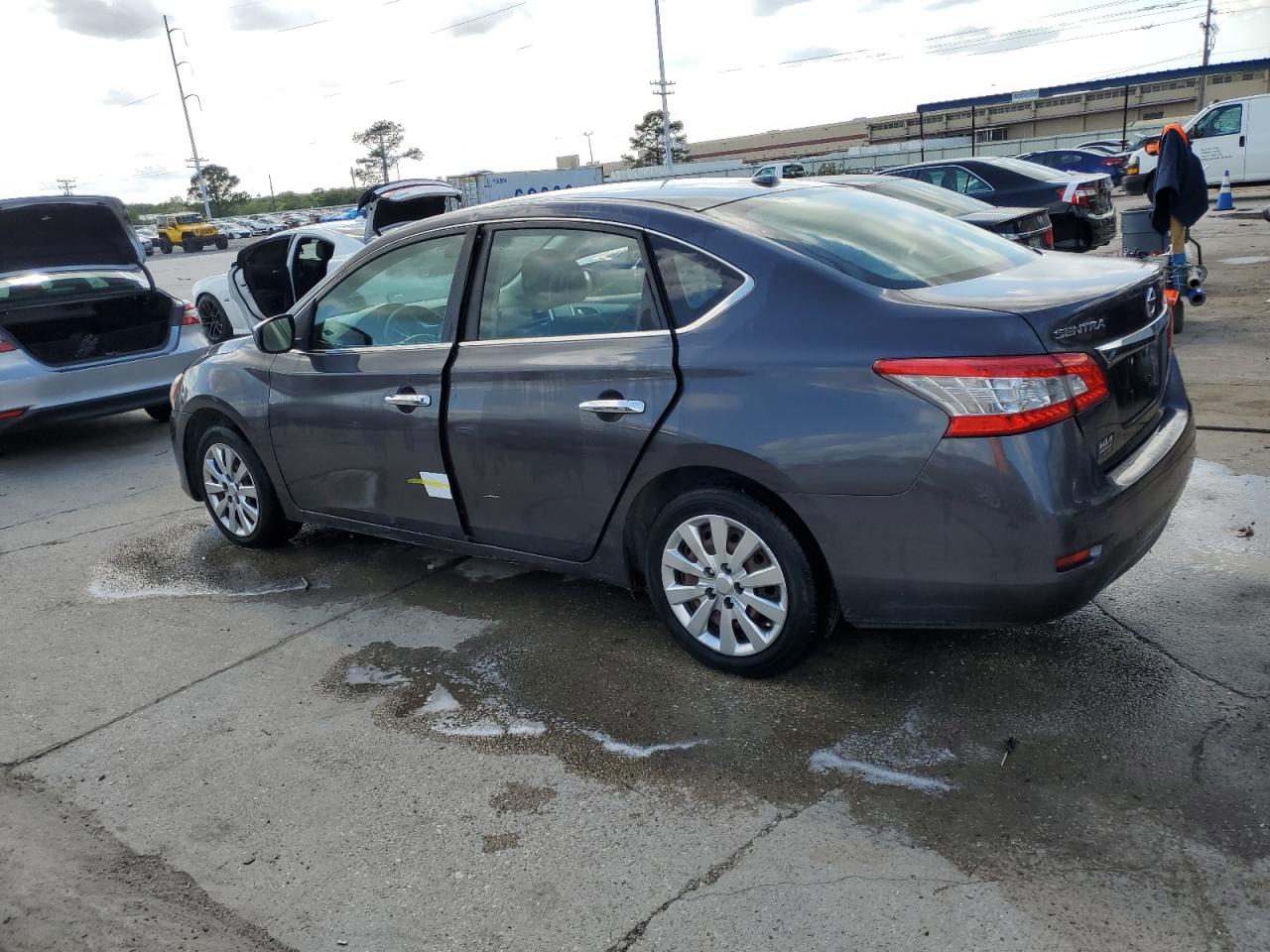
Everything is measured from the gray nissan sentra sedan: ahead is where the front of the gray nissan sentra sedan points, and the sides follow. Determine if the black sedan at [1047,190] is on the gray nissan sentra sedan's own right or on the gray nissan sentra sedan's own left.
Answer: on the gray nissan sentra sedan's own right

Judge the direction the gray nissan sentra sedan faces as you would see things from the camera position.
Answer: facing away from the viewer and to the left of the viewer

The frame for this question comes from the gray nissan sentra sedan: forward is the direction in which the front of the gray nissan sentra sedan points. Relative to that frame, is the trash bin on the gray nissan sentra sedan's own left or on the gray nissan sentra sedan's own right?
on the gray nissan sentra sedan's own right

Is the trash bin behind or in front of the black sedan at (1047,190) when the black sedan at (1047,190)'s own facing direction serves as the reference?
behind

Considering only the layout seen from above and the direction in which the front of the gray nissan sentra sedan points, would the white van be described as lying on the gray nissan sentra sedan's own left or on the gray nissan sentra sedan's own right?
on the gray nissan sentra sedan's own right

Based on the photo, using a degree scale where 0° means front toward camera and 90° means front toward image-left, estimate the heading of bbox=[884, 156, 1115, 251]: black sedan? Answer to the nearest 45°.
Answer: approximately 135°
